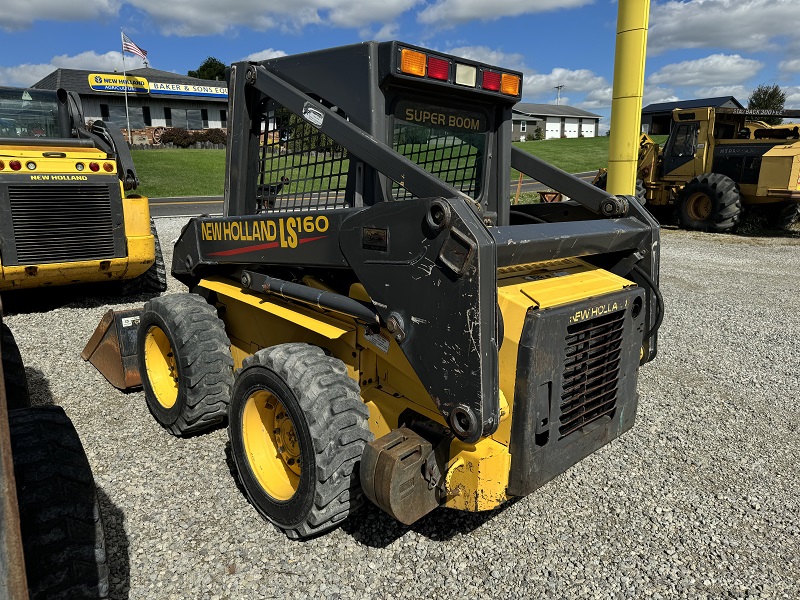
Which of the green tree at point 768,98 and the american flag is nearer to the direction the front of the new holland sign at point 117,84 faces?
the american flag

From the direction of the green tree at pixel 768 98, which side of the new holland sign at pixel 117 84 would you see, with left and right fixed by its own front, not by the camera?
left

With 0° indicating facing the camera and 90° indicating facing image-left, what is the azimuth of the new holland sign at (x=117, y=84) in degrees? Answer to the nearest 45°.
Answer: approximately 0°

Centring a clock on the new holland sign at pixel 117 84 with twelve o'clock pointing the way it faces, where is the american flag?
The american flag is roughly at 12 o'clock from the new holland sign.

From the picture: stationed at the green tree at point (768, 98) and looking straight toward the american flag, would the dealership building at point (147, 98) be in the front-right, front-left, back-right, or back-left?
front-right
